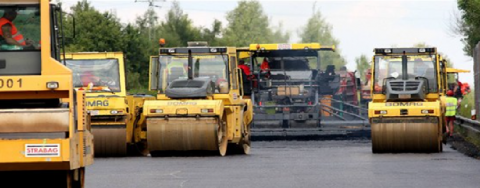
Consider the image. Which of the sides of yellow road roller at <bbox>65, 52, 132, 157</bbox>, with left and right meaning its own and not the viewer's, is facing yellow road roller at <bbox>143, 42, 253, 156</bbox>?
left

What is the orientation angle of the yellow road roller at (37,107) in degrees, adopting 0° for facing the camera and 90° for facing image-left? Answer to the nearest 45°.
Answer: approximately 0°

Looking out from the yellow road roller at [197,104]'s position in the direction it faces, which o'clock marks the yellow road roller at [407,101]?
the yellow road roller at [407,101] is roughly at 9 o'clock from the yellow road roller at [197,104].

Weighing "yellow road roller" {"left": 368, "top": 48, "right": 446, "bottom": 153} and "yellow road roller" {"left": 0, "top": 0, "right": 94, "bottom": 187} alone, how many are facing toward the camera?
2

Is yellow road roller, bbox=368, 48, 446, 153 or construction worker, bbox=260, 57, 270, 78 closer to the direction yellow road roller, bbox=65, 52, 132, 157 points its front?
the yellow road roller

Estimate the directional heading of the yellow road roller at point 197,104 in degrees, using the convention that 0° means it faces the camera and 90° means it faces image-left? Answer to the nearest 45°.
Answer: approximately 0°

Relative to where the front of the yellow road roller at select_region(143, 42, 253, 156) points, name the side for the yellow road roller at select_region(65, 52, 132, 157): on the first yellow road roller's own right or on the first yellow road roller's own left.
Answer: on the first yellow road roller's own right
